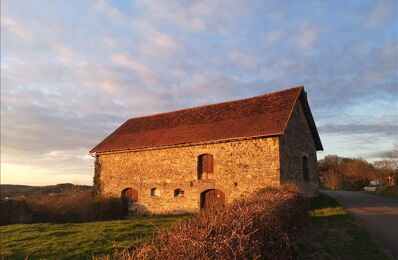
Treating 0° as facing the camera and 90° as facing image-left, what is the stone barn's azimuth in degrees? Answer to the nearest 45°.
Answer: approximately 45°

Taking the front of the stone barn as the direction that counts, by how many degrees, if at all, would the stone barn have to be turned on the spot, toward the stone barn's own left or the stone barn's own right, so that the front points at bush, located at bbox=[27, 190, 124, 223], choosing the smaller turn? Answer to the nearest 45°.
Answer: approximately 45° to the stone barn's own right

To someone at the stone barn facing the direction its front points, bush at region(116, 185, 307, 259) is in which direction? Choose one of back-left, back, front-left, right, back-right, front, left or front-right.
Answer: front-left
